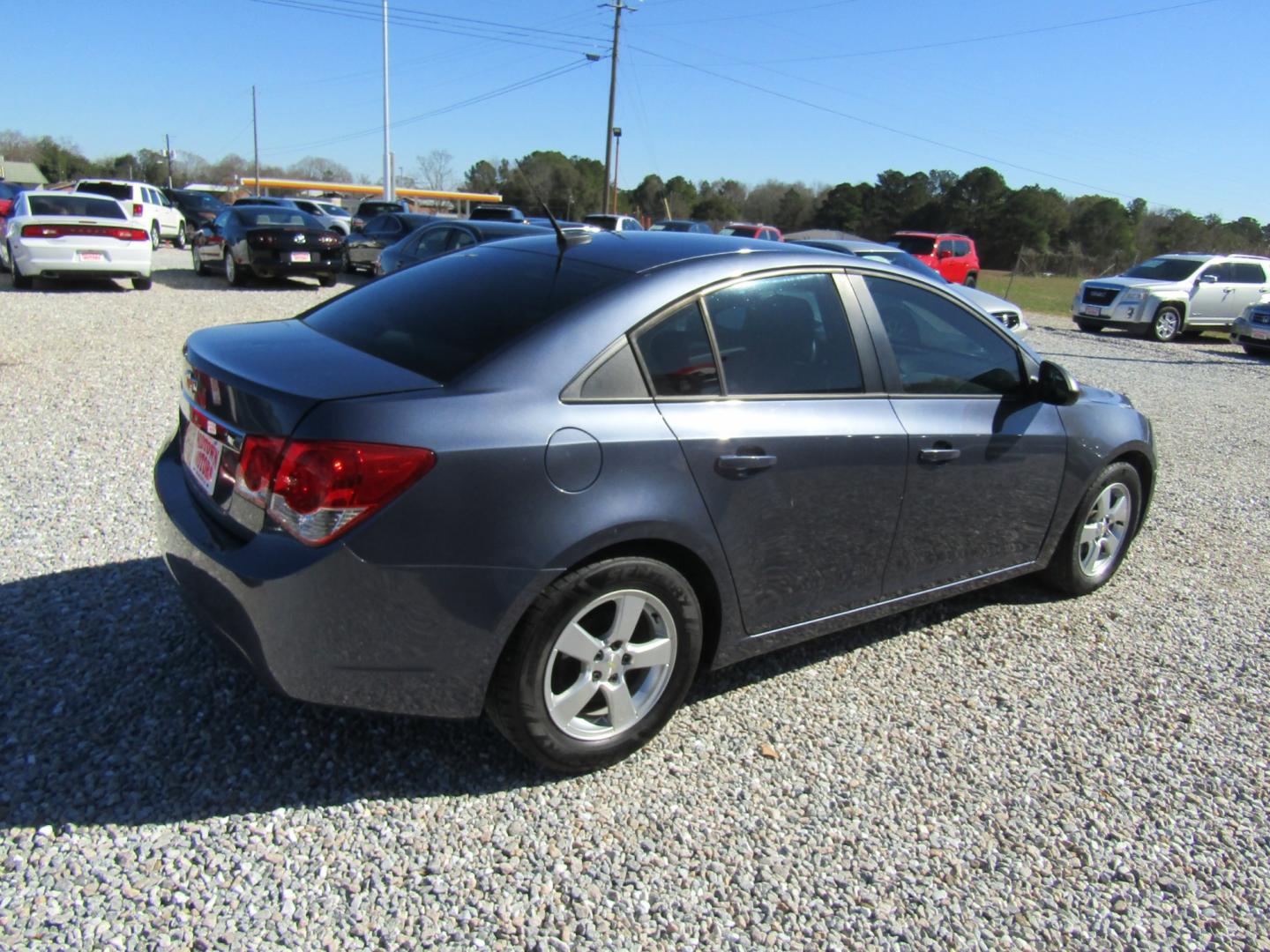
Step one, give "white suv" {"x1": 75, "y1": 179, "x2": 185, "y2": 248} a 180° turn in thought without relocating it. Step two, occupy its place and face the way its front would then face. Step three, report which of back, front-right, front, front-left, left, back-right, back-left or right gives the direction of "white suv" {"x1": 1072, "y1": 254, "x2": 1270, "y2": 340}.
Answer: left

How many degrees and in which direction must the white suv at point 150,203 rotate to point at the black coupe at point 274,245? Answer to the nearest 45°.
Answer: approximately 135° to its right

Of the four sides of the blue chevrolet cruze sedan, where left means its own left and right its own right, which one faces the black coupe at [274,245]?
left

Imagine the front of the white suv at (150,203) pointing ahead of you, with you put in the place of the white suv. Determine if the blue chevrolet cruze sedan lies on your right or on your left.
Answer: on your right

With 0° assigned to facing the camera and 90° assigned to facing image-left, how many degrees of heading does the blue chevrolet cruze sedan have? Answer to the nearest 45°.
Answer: approximately 225°

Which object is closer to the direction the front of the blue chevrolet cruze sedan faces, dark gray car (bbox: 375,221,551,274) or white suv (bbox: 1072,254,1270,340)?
the white suv

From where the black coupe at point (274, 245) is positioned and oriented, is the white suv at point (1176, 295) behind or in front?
behind

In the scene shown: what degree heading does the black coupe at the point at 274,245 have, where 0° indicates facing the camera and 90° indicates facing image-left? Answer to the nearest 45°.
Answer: approximately 135°

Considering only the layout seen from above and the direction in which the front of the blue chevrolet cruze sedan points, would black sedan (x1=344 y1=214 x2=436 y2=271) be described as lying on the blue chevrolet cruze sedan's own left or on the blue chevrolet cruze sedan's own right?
on the blue chevrolet cruze sedan's own left
